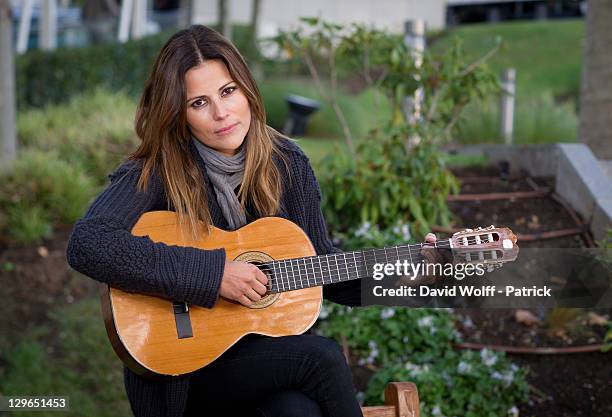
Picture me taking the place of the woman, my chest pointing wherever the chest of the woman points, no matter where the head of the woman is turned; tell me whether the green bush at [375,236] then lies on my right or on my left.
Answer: on my left

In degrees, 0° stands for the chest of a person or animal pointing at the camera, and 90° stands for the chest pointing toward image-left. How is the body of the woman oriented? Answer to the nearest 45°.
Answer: approximately 315°

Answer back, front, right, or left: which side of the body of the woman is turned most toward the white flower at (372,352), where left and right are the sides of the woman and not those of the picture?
left

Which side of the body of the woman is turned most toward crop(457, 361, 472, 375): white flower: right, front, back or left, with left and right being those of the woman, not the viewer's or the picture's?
left

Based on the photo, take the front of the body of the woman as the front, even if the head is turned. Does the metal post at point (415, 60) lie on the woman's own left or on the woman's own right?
on the woman's own left

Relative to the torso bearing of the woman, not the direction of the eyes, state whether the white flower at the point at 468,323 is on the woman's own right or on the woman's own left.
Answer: on the woman's own left

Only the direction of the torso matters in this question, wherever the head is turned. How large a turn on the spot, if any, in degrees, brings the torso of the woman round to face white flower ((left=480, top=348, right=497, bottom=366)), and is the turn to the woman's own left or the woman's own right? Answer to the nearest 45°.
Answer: approximately 90° to the woman's own left
